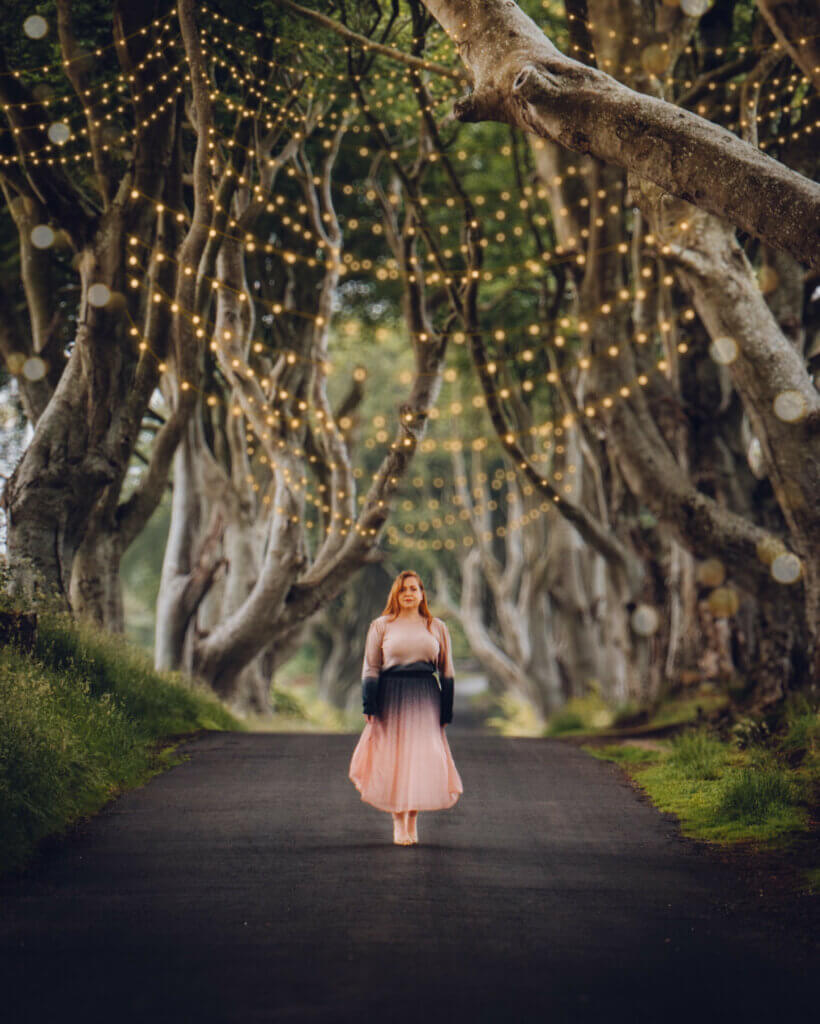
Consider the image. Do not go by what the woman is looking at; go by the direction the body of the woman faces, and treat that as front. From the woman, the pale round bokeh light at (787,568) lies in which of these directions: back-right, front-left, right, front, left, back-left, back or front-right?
back-left

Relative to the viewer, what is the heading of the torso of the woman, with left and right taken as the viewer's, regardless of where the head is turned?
facing the viewer

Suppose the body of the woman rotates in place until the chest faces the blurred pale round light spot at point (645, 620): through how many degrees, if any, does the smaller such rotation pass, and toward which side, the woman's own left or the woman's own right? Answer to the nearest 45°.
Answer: approximately 180°

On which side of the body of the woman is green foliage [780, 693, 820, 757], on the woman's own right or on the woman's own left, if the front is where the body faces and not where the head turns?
on the woman's own left

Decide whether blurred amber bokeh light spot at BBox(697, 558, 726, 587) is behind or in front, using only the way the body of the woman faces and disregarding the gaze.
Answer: behind

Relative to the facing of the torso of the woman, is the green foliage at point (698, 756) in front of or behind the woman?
behind
